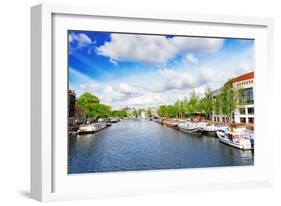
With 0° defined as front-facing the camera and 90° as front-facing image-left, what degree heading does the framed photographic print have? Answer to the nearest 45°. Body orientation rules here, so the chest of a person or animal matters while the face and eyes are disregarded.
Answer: approximately 315°
